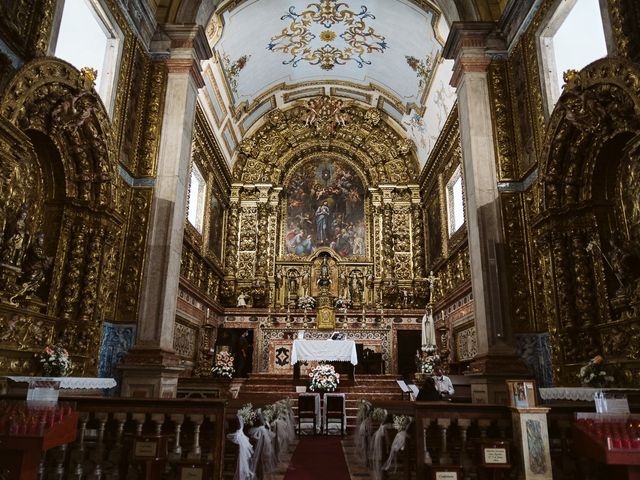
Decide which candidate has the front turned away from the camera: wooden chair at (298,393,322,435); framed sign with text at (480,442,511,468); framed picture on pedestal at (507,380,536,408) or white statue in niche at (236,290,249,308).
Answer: the wooden chair

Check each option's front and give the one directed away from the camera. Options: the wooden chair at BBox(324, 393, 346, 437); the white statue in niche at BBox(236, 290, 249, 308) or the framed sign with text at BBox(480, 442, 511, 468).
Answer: the wooden chair

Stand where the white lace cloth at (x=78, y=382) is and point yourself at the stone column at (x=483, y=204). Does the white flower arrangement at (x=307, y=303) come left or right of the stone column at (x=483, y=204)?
left

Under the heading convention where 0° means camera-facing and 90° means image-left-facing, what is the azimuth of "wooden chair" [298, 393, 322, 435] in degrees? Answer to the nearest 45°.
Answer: approximately 180°

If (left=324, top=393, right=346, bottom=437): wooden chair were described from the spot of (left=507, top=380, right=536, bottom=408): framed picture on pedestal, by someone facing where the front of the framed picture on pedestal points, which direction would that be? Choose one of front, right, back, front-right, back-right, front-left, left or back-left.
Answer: back-right

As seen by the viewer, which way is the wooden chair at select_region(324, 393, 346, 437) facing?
away from the camera

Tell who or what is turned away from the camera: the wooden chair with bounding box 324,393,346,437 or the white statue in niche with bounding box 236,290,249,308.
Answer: the wooden chair

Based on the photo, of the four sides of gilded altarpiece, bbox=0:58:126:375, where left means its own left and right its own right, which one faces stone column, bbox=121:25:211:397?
left

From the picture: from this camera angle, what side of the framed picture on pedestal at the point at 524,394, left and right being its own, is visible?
front

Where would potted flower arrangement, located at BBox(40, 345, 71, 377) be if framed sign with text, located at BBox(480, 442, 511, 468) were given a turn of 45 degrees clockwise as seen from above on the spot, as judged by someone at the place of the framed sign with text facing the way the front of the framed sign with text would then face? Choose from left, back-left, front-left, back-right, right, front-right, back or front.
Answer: front-right

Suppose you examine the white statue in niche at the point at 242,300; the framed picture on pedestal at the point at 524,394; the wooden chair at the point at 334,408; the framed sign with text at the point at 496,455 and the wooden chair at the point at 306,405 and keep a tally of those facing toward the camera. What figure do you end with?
3

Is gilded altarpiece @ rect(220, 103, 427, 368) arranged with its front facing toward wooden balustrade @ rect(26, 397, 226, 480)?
yes

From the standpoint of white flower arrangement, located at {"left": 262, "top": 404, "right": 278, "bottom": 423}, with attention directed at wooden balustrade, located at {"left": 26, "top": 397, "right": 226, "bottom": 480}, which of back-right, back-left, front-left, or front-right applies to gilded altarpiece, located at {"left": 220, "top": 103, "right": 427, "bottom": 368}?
back-right
